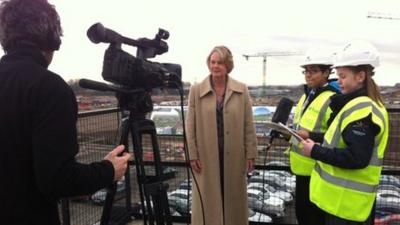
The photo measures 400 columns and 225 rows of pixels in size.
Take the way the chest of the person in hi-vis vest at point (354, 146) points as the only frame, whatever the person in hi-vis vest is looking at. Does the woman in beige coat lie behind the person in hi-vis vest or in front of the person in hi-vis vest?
in front

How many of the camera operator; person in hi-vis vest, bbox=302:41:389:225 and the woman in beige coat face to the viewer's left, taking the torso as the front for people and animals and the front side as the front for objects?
1

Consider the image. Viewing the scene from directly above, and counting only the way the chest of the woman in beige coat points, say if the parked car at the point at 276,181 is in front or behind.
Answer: behind

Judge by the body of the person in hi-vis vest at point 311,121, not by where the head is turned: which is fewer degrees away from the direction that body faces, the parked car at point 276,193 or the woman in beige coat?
the woman in beige coat

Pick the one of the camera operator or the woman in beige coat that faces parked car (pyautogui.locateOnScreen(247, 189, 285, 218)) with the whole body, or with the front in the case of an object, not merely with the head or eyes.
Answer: the camera operator

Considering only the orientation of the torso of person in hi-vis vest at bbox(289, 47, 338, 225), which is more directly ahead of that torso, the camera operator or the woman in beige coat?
the camera operator

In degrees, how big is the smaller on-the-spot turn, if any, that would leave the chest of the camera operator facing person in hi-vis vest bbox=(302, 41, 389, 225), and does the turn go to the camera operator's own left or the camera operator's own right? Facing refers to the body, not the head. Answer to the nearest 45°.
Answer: approximately 45° to the camera operator's own right

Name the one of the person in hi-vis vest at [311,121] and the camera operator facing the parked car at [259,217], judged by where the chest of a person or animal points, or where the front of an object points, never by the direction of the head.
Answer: the camera operator

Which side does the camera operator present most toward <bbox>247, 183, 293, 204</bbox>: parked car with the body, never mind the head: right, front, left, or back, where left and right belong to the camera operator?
front

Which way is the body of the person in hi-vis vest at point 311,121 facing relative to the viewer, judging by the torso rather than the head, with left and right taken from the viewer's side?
facing the viewer and to the left of the viewer

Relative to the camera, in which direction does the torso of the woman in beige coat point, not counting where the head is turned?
toward the camera

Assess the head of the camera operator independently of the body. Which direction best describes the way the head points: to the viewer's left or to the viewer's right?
to the viewer's right

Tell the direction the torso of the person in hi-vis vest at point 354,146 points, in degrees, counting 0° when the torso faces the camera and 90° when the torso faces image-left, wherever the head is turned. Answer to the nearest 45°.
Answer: approximately 90°

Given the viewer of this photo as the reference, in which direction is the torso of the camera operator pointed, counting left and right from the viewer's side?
facing away from the viewer and to the right of the viewer
